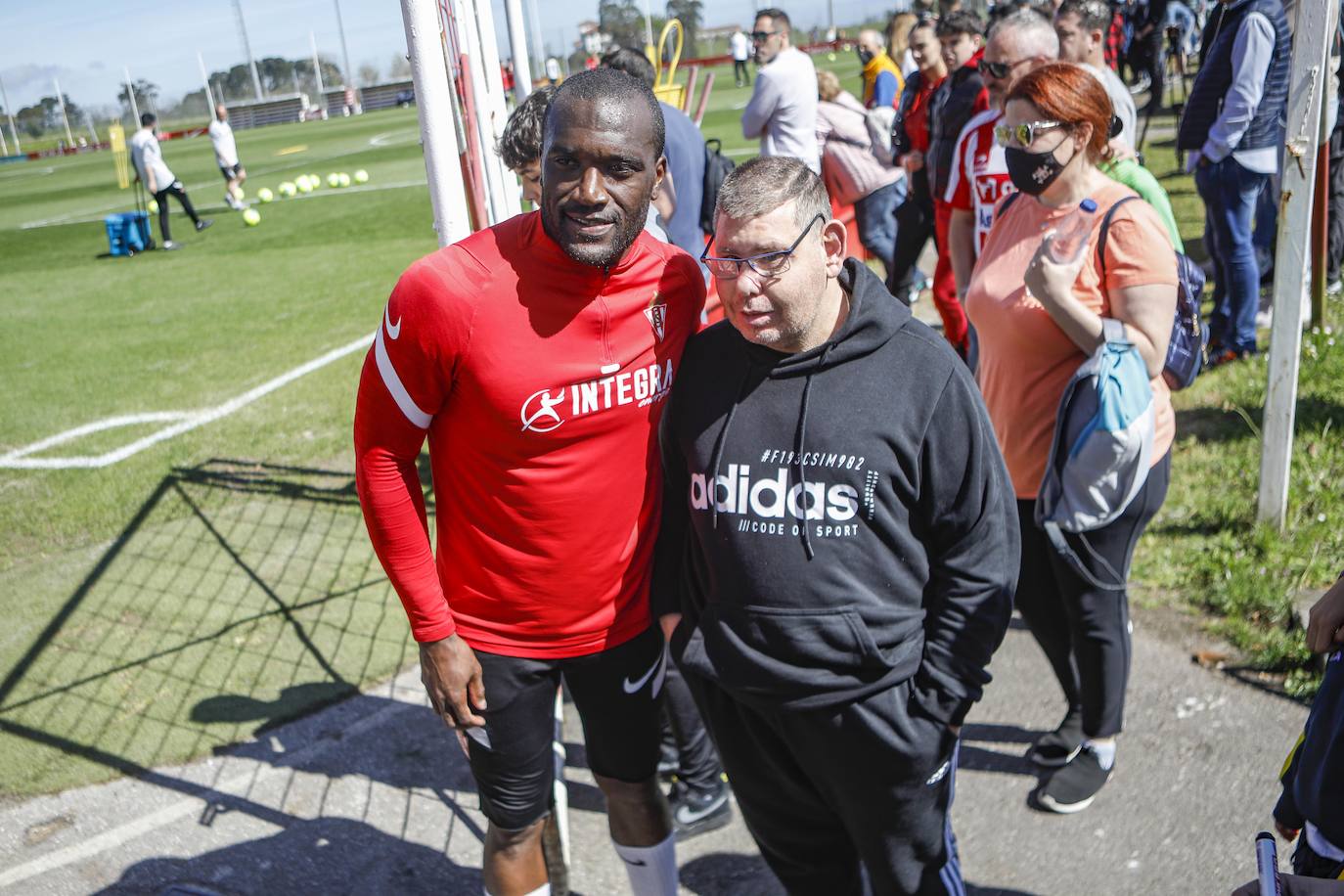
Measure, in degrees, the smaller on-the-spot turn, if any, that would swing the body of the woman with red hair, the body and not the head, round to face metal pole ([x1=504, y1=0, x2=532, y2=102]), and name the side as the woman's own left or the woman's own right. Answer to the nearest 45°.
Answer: approximately 90° to the woman's own right

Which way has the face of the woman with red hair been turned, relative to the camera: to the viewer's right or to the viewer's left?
to the viewer's left

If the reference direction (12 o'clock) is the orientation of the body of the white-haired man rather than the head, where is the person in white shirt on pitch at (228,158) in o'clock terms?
The person in white shirt on pitch is roughly at 3 o'clock from the white-haired man.

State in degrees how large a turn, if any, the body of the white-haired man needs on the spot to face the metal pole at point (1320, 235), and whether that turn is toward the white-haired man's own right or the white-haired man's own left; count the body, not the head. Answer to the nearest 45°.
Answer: approximately 180°

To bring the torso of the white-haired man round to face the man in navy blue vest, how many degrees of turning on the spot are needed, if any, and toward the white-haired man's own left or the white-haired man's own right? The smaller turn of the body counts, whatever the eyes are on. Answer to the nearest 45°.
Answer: approximately 180°

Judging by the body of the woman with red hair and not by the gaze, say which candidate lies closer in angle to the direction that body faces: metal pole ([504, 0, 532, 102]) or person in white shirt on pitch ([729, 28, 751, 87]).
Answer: the metal pole

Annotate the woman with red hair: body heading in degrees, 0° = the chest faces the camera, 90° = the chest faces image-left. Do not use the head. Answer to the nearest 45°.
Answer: approximately 45°

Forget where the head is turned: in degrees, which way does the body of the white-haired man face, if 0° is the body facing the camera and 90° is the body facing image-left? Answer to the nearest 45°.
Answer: approximately 45°
